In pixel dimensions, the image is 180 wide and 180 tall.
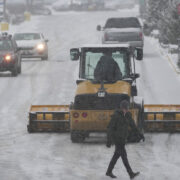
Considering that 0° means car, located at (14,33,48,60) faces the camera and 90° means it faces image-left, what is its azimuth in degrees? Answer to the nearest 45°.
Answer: approximately 0°
